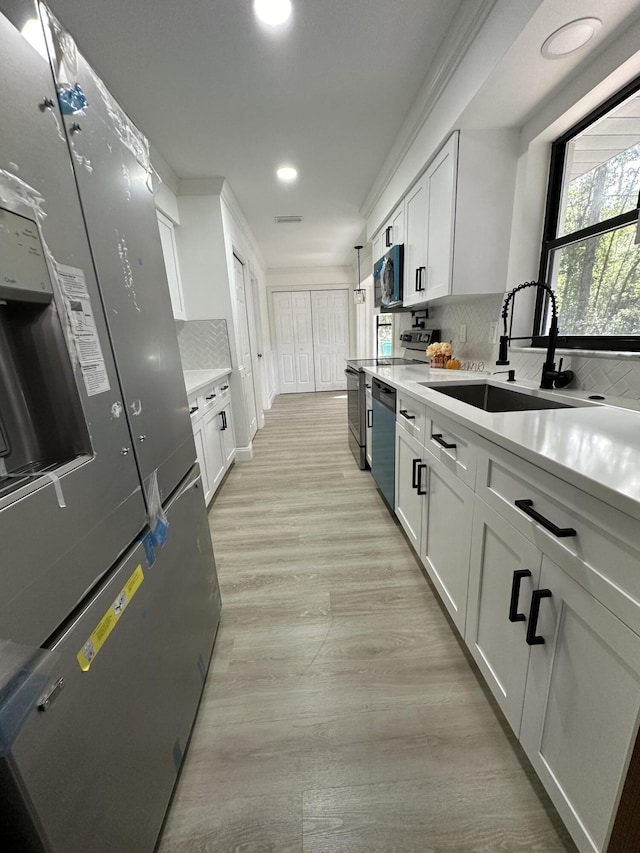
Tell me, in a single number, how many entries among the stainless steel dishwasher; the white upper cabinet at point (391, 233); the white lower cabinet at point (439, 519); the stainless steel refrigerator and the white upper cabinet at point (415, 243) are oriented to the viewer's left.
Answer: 4

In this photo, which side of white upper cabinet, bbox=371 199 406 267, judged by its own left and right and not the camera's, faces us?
left

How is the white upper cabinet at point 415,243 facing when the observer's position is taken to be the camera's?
facing to the left of the viewer

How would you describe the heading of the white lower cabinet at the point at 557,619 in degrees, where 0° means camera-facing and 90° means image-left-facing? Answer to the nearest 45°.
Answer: approximately 45°

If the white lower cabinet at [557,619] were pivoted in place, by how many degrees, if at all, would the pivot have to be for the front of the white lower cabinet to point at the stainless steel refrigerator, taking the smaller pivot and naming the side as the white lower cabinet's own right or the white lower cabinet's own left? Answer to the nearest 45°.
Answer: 0° — it already faces it

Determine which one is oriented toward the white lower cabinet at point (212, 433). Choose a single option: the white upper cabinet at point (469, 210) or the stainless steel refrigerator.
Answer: the white upper cabinet

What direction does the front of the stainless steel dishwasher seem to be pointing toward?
to the viewer's left

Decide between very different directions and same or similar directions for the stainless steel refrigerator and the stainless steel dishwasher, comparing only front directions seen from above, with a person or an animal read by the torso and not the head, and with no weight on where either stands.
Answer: very different directions

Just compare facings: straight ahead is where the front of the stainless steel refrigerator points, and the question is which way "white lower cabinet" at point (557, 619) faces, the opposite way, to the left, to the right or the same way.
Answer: the opposite way

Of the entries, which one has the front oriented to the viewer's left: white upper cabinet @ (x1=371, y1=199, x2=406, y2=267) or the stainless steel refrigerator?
the white upper cabinet

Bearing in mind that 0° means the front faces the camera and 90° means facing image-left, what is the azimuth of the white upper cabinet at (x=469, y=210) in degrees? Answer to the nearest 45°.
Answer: approximately 90°

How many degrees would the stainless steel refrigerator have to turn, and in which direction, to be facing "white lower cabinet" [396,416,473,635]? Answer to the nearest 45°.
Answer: approximately 45° to its left

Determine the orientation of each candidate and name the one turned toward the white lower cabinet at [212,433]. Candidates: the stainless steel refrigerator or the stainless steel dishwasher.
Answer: the stainless steel dishwasher
